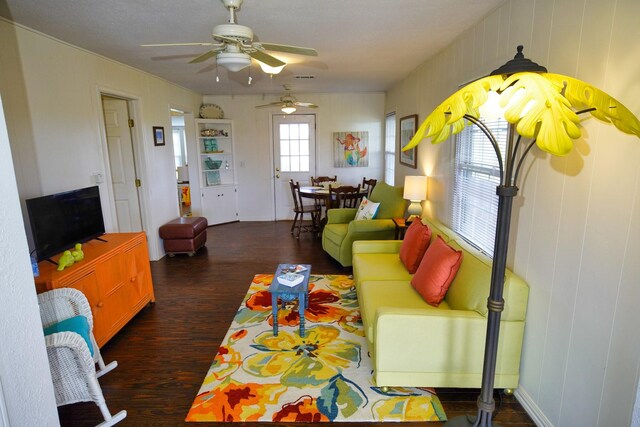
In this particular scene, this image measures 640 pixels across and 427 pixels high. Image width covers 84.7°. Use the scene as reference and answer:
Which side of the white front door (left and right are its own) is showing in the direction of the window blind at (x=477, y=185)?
front

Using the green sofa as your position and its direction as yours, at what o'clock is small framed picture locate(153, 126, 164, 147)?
The small framed picture is roughly at 1 o'clock from the green sofa.

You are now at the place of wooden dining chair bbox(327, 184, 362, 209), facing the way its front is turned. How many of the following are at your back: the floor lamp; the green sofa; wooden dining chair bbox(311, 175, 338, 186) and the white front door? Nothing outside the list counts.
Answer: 2

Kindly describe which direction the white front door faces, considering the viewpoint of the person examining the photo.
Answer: facing the viewer

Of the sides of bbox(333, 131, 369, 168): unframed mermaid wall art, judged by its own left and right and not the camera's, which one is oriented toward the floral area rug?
front

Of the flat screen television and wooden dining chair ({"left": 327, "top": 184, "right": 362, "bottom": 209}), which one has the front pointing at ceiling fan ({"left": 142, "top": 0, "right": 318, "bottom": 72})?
the flat screen television

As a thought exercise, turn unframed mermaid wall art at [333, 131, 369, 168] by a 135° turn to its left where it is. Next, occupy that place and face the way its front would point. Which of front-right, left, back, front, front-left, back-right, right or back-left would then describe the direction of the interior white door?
back

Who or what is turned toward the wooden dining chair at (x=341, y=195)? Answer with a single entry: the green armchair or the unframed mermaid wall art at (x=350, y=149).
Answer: the unframed mermaid wall art

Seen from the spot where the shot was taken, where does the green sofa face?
facing to the left of the viewer

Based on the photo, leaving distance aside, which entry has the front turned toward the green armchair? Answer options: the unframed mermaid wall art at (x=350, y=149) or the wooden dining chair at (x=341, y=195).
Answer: the unframed mermaid wall art

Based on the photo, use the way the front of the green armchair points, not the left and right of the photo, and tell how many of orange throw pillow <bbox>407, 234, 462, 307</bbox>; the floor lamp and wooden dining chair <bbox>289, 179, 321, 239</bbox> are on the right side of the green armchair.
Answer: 1

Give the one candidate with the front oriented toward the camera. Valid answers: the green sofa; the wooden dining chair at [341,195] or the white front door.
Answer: the white front door

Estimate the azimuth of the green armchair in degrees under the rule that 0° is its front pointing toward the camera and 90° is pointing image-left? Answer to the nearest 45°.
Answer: approximately 45°

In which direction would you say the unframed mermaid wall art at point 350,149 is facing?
toward the camera

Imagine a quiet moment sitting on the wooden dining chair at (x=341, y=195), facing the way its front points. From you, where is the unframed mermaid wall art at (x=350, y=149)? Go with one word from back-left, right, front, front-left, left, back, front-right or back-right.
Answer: front

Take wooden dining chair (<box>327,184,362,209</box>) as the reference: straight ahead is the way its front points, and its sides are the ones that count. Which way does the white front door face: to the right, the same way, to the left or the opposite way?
the opposite way

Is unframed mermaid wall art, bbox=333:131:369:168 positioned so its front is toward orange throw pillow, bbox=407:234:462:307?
yes
